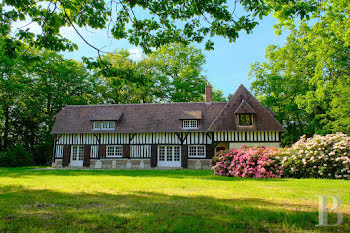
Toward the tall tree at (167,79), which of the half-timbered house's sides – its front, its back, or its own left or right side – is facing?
back

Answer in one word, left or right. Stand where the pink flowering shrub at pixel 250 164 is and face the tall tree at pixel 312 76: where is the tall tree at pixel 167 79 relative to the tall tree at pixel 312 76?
left

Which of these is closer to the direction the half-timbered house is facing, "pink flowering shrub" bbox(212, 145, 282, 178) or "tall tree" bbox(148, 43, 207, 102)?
the pink flowering shrub

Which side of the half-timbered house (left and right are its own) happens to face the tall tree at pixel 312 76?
left

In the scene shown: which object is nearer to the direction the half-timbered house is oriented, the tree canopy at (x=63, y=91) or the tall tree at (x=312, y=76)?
the tall tree

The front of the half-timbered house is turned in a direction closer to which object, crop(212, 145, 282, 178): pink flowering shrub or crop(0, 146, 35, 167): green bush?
the pink flowering shrub

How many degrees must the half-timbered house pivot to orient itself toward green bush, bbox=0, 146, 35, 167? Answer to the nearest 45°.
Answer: approximately 90° to its right

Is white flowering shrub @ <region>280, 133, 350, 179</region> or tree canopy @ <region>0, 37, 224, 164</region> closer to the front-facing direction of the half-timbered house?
the white flowering shrub

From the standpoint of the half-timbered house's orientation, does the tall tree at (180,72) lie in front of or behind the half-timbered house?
behind

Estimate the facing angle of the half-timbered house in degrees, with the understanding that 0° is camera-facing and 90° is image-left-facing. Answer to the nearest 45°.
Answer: approximately 0°

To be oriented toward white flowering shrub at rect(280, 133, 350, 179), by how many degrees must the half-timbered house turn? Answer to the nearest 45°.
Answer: approximately 45° to its left

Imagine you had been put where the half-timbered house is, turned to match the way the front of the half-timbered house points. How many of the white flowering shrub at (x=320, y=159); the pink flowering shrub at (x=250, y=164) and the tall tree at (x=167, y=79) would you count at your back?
1
